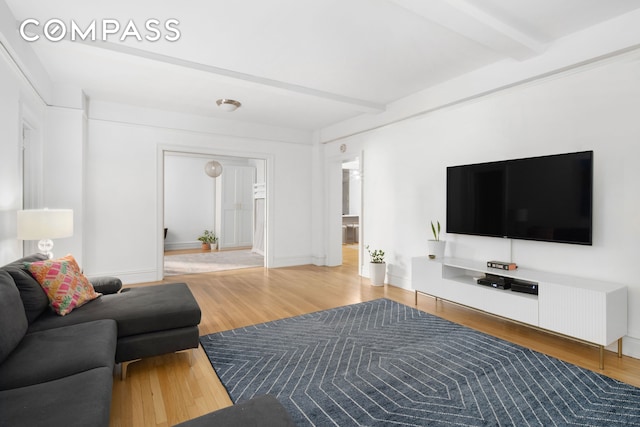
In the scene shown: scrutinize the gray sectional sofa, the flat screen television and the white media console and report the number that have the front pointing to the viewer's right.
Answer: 1

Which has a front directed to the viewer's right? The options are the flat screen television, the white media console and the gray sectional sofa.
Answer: the gray sectional sofa

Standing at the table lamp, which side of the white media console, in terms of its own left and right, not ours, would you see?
front

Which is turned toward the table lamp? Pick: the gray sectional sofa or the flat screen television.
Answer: the flat screen television

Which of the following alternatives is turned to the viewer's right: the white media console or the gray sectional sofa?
the gray sectional sofa

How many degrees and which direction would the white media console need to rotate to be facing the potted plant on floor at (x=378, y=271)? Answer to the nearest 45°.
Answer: approximately 90° to its right

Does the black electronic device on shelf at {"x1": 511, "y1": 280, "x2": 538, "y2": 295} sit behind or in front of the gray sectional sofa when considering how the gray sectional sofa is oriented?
in front

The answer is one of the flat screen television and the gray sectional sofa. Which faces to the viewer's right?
the gray sectional sofa

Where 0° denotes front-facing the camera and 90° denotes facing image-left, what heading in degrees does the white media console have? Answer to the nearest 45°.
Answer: approximately 45°

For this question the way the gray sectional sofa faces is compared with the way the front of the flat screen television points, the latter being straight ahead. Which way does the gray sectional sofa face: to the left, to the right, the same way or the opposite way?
the opposite way

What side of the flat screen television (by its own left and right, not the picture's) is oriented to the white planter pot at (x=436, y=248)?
right

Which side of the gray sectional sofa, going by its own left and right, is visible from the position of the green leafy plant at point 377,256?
front

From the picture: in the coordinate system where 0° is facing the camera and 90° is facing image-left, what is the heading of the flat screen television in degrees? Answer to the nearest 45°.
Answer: approximately 45°

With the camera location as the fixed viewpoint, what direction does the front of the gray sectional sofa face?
facing to the right of the viewer

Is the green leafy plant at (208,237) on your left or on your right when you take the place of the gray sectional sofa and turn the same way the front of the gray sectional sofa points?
on your left

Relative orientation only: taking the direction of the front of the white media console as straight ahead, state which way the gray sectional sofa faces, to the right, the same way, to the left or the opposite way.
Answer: the opposite way

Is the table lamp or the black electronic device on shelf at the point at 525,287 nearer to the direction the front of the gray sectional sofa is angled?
the black electronic device on shelf
